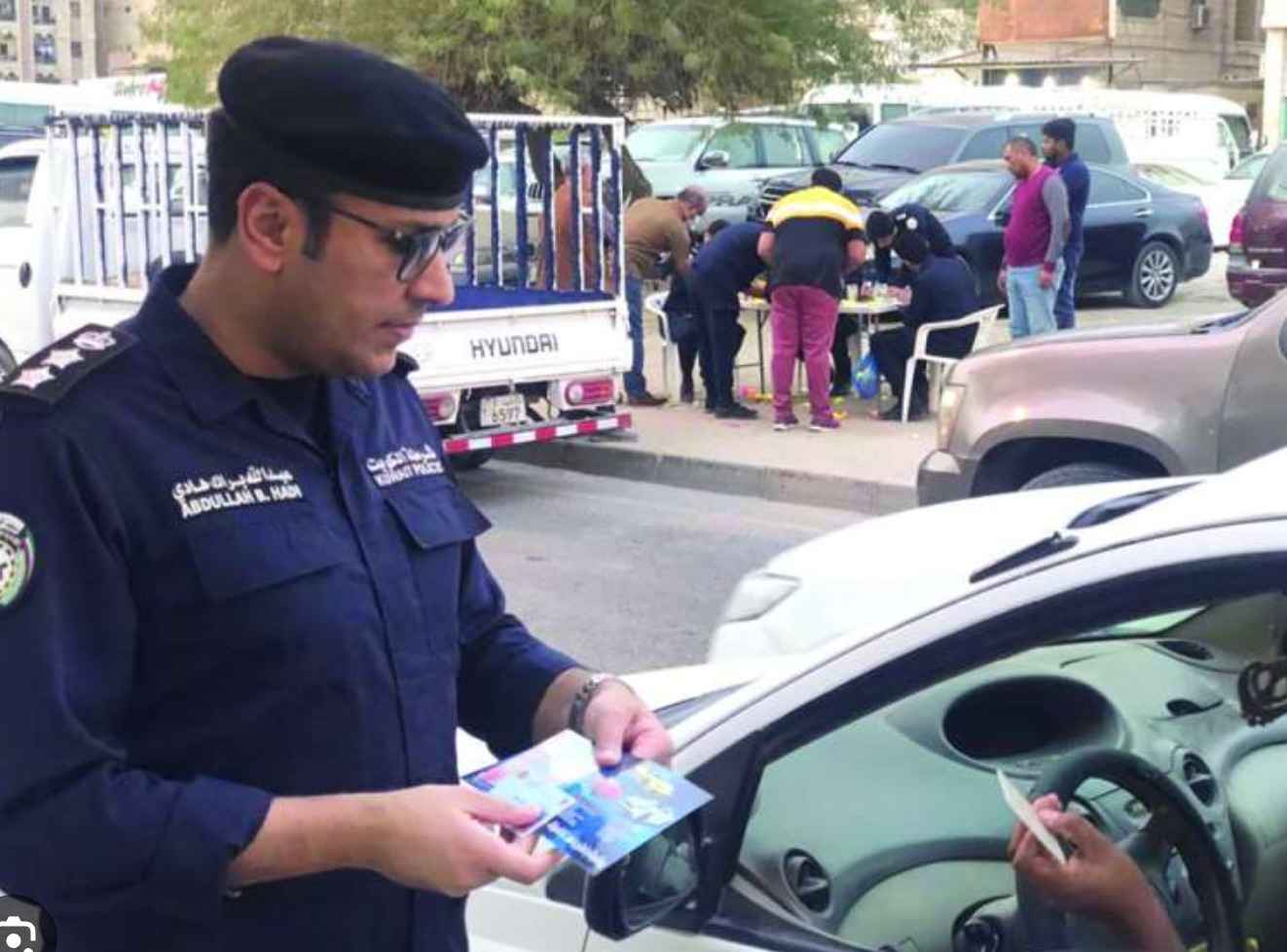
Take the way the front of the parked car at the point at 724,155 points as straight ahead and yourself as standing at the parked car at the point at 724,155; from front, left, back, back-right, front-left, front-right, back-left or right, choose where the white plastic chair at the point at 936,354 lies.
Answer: front-left

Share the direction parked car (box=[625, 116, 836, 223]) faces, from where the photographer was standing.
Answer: facing the viewer and to the left of the viewer

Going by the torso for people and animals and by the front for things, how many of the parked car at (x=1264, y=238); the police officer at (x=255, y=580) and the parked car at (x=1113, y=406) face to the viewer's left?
1

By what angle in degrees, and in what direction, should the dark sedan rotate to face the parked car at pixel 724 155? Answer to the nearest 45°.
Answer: approximately 90° to its right

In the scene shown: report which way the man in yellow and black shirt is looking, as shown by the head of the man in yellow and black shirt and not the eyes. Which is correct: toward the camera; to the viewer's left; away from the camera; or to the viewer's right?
away from the camera

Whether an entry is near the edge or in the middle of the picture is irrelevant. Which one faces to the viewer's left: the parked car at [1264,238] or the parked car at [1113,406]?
the parked car at [1113,406]

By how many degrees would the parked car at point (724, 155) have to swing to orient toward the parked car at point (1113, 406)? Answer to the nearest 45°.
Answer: approximately 45° to its left

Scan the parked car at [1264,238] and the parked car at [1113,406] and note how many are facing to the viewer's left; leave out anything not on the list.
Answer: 1

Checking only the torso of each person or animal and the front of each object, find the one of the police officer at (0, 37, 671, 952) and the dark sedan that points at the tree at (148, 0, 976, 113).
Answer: the dark sedan

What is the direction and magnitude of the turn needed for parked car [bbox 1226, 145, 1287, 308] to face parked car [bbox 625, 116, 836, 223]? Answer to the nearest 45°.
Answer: approximately 90° to its left

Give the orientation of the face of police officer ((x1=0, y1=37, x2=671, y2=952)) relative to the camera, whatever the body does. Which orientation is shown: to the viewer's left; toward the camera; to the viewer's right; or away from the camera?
to the viewer's right

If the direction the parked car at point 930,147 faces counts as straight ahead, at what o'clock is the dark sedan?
The dark sedan is roughly at 9 o'clock from the parked car.

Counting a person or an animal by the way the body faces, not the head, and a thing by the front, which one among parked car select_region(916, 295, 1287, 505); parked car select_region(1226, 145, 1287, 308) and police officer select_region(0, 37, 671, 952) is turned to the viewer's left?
parked car select_region(916, 295, 1287, 505)

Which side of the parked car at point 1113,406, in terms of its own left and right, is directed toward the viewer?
left

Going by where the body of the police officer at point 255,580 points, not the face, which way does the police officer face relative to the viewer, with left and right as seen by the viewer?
facing the viewer and to the right of the viewer

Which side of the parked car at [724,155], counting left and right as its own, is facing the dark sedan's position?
left
